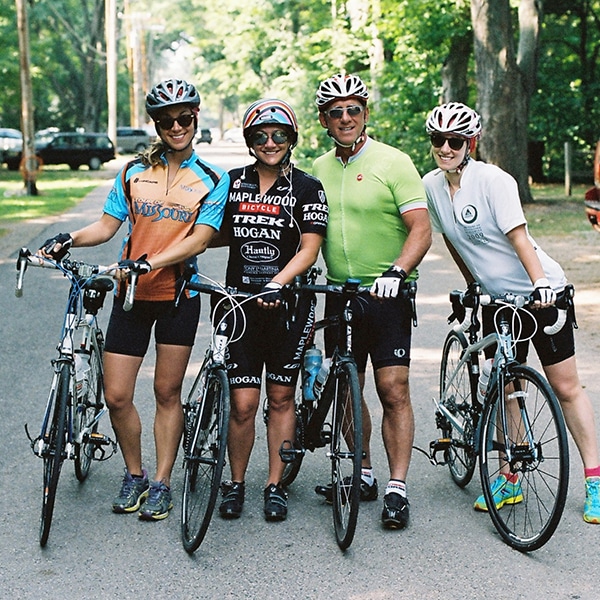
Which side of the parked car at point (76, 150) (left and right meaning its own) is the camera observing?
left

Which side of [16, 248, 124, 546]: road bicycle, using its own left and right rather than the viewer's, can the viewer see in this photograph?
front

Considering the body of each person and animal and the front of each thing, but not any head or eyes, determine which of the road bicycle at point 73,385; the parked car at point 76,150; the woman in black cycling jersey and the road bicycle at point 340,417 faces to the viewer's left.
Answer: the parked car

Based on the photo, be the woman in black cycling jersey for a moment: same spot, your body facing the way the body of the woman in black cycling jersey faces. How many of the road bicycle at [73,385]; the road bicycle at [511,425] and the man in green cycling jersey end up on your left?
2

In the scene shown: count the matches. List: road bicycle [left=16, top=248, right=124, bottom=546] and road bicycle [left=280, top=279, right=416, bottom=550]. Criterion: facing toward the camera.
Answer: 2

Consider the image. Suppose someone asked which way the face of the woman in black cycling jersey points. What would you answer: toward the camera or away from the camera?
toward the camera

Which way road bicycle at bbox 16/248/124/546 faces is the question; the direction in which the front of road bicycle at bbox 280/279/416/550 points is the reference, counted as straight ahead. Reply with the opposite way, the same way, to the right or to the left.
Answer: the same way

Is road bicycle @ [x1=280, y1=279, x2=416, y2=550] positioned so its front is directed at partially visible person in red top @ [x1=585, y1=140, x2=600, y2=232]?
no

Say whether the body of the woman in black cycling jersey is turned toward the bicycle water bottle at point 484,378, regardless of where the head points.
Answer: no

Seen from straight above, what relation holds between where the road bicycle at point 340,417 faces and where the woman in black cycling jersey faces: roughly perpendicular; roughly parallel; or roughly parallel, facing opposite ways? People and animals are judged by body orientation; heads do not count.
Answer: roughly parallel

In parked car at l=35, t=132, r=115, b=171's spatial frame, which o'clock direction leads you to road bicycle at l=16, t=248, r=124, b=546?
The road bicycle is roughly at 9 o'clock from the parked car.

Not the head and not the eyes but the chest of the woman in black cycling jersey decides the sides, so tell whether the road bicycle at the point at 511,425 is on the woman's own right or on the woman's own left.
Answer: on the woman's own left

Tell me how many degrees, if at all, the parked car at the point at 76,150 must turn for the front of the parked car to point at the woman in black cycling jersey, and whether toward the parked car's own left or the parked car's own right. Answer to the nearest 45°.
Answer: approximately 90° to the parked car's own left

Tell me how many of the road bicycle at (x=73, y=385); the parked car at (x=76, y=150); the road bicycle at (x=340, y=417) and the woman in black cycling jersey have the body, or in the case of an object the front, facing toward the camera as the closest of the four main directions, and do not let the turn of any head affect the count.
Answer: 3

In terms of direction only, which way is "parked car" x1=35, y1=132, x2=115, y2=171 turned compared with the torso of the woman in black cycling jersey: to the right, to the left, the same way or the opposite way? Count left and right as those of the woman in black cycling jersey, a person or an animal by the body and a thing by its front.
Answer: to the right

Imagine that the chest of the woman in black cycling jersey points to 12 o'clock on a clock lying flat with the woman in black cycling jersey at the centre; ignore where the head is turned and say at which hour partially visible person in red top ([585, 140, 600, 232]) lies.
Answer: The partially visible person in red top is roughly at 7 o'clock from the woman in black cycling jersey.

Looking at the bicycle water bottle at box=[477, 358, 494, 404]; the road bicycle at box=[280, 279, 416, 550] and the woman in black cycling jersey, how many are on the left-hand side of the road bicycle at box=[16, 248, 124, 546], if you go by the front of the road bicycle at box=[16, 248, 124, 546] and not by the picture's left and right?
3

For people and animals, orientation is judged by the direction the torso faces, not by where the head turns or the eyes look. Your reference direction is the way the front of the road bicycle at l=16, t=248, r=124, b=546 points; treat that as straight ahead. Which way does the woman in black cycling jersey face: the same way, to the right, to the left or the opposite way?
the same way

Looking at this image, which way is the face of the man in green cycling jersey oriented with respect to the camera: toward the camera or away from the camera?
toward the camera
